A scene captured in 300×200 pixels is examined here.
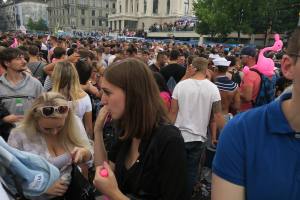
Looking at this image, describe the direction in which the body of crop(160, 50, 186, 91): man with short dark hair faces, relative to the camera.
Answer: away from the camera

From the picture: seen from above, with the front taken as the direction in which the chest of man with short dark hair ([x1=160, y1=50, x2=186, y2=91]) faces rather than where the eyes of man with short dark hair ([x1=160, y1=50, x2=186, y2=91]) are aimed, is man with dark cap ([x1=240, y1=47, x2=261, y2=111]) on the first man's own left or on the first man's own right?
on the first man's own right

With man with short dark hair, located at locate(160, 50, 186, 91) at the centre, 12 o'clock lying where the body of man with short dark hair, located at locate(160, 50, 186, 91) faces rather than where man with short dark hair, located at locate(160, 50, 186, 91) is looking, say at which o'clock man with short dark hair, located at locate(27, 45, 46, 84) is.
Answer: man with short dark hair, located at locate(27, 45, 46, 84) is roughly at 9 o'clock from man with short dark hair, located at locate(160, 50, 186, 91).

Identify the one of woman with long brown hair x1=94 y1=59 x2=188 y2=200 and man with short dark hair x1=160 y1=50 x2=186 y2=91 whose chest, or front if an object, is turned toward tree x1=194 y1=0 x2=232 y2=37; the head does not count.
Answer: the man with short dark hair

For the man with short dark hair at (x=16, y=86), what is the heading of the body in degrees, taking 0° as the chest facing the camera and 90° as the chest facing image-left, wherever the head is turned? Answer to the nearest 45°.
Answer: approximately 315°

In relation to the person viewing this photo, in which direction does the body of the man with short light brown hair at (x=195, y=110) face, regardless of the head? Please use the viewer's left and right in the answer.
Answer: facing away from the viewer

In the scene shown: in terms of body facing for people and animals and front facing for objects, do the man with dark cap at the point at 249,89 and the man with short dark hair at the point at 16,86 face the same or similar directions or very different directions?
very different directions

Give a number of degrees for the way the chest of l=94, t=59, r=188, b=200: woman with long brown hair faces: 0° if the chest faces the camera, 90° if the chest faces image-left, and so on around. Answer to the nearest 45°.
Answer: approximately 45°

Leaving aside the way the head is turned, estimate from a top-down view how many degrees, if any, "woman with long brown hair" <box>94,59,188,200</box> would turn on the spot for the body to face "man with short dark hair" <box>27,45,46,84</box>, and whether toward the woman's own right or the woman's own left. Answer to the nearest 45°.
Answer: approximately 90° to the woman's own right

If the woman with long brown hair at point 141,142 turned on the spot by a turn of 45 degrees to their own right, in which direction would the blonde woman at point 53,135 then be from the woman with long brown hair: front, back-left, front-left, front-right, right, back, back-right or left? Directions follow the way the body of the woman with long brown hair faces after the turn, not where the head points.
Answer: front-right

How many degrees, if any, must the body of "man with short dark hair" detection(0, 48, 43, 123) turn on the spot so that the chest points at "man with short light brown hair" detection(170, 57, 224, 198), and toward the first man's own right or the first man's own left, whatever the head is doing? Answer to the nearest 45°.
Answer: approximately 90° to the first man's own left
